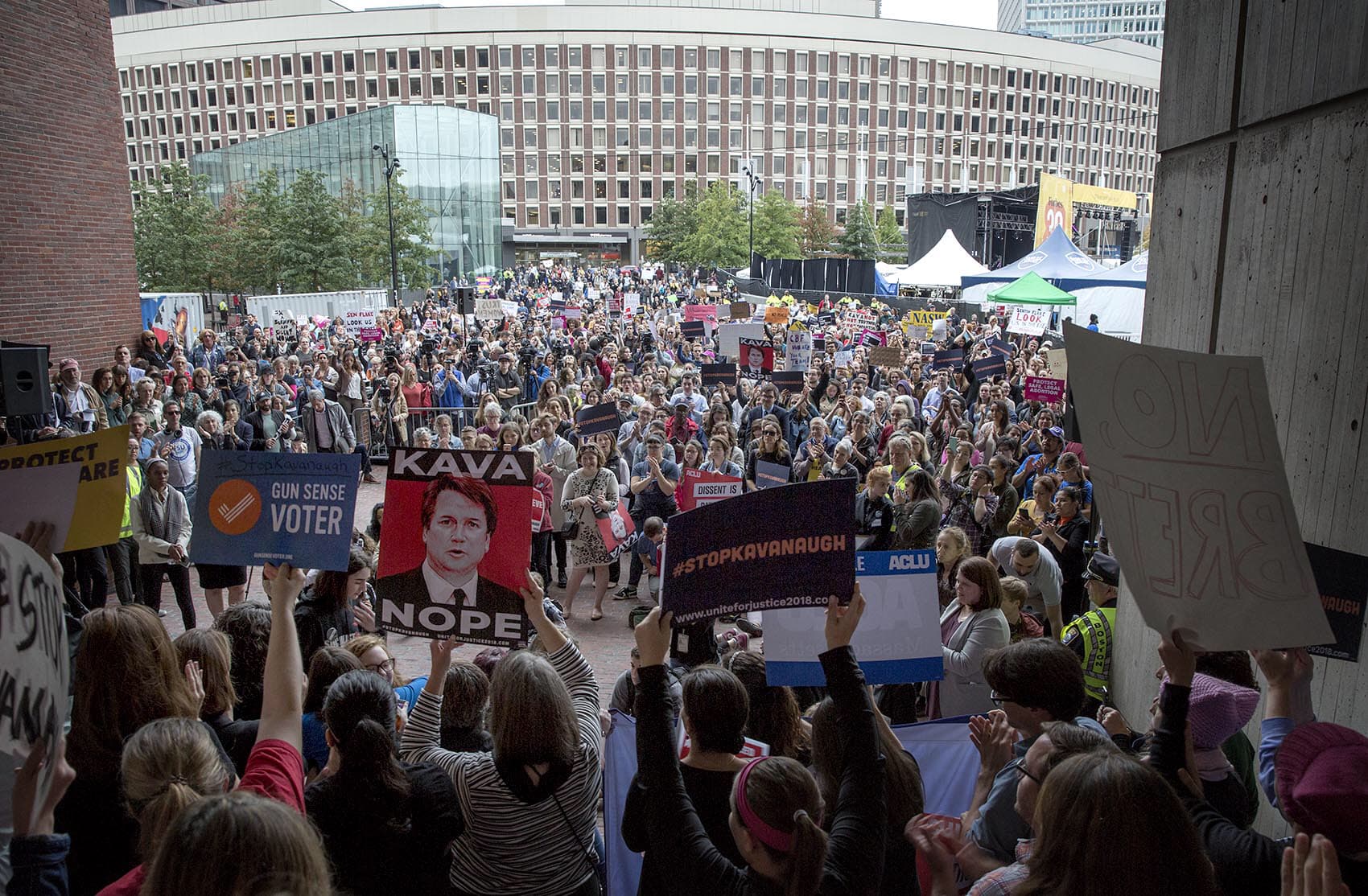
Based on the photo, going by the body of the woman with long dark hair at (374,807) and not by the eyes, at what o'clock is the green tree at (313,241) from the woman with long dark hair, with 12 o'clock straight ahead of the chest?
The green tree is roughly at 12 o'clock from the woman with long dark hair.

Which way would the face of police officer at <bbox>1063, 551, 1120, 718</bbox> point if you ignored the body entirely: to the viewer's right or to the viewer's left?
to the viewer's left

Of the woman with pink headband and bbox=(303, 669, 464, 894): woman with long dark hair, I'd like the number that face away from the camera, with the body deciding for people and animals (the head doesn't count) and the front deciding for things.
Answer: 2

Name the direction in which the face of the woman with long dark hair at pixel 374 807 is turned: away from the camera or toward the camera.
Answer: away from the camera

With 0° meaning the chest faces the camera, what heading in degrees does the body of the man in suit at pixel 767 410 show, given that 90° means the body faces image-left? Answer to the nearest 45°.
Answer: approximately 0°

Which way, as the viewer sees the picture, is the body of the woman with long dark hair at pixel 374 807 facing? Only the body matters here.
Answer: away from the camera

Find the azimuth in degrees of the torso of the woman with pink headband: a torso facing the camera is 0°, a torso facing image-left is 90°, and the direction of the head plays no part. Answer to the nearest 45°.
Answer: approximately 180°

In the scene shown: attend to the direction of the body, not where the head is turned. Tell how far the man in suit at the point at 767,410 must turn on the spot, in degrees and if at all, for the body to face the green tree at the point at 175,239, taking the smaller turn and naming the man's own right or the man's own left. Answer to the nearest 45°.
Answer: approximately 135° to the man's own right

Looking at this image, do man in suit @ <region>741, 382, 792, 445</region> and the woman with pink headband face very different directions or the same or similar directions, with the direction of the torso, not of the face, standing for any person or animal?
very different directions

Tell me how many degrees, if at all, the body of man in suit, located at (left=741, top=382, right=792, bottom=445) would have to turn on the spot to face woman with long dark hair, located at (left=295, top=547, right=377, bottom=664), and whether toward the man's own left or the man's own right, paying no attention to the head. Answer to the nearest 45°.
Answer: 0° — they already face them

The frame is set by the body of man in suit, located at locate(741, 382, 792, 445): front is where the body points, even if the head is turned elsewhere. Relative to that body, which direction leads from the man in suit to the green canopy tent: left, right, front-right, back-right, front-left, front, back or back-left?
back-left

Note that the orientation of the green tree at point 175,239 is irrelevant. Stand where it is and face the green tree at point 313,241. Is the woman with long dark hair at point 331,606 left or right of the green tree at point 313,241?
right

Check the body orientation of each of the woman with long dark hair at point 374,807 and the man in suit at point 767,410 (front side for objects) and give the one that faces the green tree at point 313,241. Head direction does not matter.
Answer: the woman with long dark hair

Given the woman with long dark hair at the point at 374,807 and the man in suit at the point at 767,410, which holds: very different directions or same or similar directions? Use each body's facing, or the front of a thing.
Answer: very different directions

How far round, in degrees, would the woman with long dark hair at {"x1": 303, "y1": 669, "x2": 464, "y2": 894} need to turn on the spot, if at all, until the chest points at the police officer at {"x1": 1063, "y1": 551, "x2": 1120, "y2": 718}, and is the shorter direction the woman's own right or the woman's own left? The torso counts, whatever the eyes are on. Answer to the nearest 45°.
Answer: approximately 90° to the woman's own right
